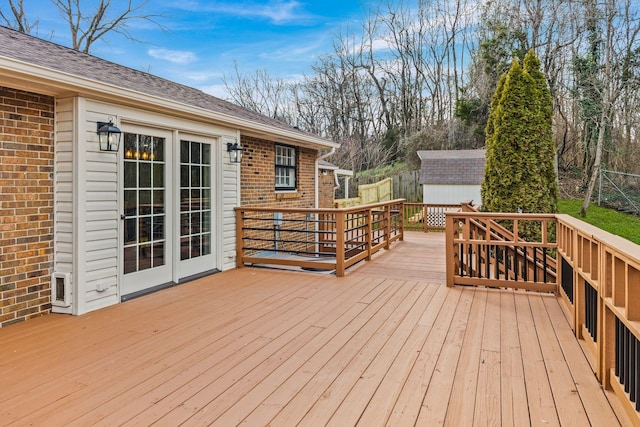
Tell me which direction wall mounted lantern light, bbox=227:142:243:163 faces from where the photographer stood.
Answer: facing the viewer and to the right of the viewer

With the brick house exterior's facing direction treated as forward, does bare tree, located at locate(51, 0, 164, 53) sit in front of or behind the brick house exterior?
behind

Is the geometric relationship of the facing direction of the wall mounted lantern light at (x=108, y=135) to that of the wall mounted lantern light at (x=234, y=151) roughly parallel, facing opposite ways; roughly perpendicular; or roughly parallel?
roughly parallel

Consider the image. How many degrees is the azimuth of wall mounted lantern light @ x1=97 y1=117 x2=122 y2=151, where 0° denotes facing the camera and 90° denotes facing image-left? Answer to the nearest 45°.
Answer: approximately 315°

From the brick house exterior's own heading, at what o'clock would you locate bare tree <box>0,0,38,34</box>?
The bare tree is roughly at 7 o'clock from the brick house exterior.

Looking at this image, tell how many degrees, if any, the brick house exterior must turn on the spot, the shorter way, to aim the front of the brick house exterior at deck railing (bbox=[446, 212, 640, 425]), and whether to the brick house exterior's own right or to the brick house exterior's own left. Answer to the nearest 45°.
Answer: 0° — it already faces it

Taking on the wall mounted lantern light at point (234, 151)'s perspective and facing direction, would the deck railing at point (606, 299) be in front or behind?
in front

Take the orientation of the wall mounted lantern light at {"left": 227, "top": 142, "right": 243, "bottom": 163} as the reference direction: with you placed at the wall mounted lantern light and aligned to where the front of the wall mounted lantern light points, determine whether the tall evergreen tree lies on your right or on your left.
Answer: on your left

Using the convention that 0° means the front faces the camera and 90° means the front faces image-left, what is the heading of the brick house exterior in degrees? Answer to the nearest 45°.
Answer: approximately 315°

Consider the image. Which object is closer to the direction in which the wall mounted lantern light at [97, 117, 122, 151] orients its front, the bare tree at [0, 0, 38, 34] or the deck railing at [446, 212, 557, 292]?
the deck railing
